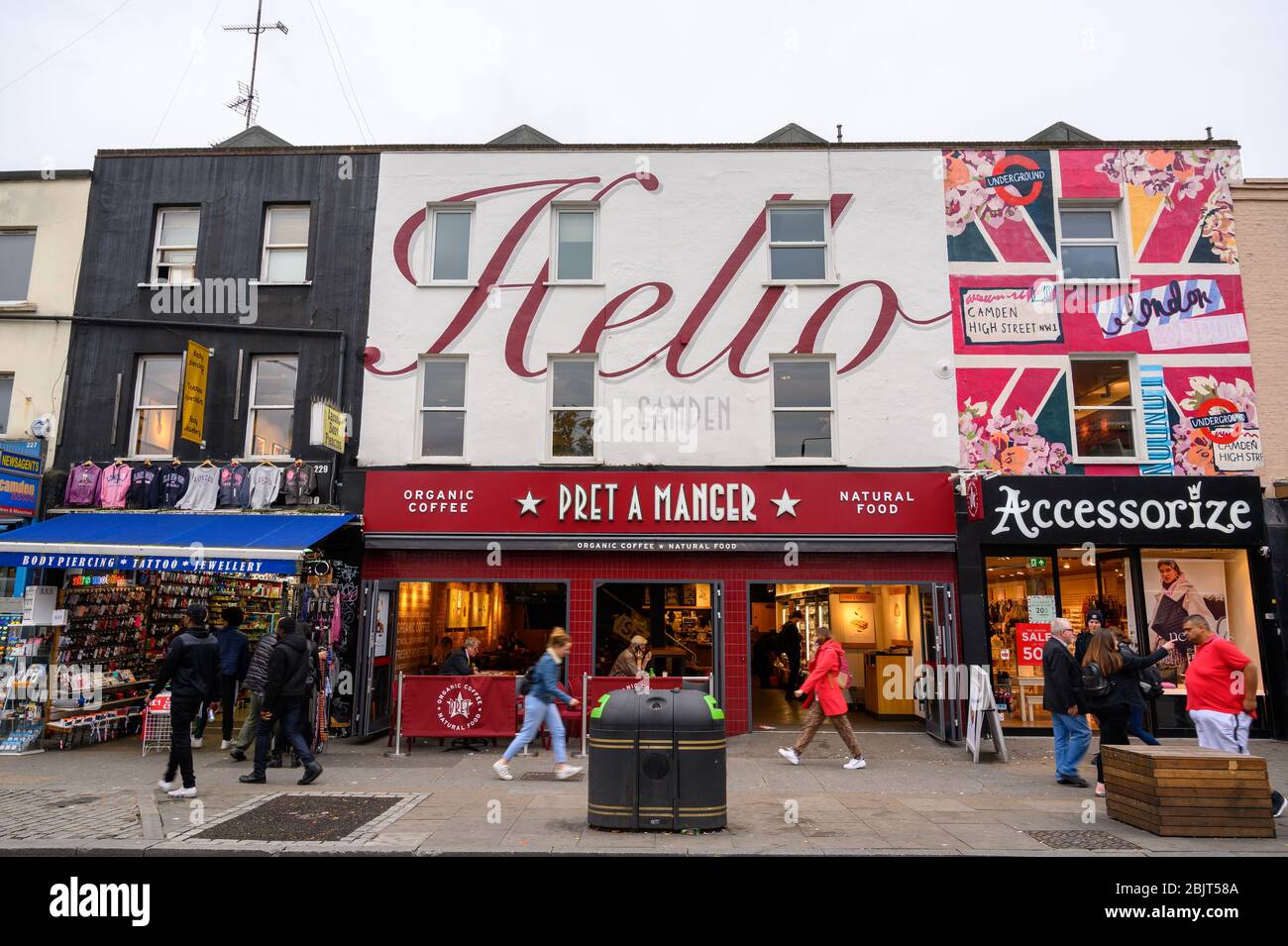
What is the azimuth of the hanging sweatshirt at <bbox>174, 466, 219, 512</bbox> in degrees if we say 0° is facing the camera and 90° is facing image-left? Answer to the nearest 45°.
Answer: approximately 0°

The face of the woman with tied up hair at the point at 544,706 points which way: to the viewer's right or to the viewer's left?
to the viewer's right

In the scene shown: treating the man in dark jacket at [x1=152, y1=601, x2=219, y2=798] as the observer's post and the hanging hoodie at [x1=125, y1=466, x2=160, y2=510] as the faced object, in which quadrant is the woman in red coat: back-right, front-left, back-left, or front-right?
back-right

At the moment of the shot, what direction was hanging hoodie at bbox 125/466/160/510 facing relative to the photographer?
facing the viewer

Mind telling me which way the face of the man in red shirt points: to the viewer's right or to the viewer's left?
to the viewer's left

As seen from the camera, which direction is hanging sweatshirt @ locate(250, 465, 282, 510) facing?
toward the camera

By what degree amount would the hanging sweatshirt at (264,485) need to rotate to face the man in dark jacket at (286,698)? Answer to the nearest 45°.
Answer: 0° — it already faces them

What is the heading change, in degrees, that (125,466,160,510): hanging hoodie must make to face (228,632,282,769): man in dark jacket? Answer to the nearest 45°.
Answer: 0° — it already faces them

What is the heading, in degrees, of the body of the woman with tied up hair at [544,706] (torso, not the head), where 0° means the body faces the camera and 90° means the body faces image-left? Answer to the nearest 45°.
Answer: approximately 270°
